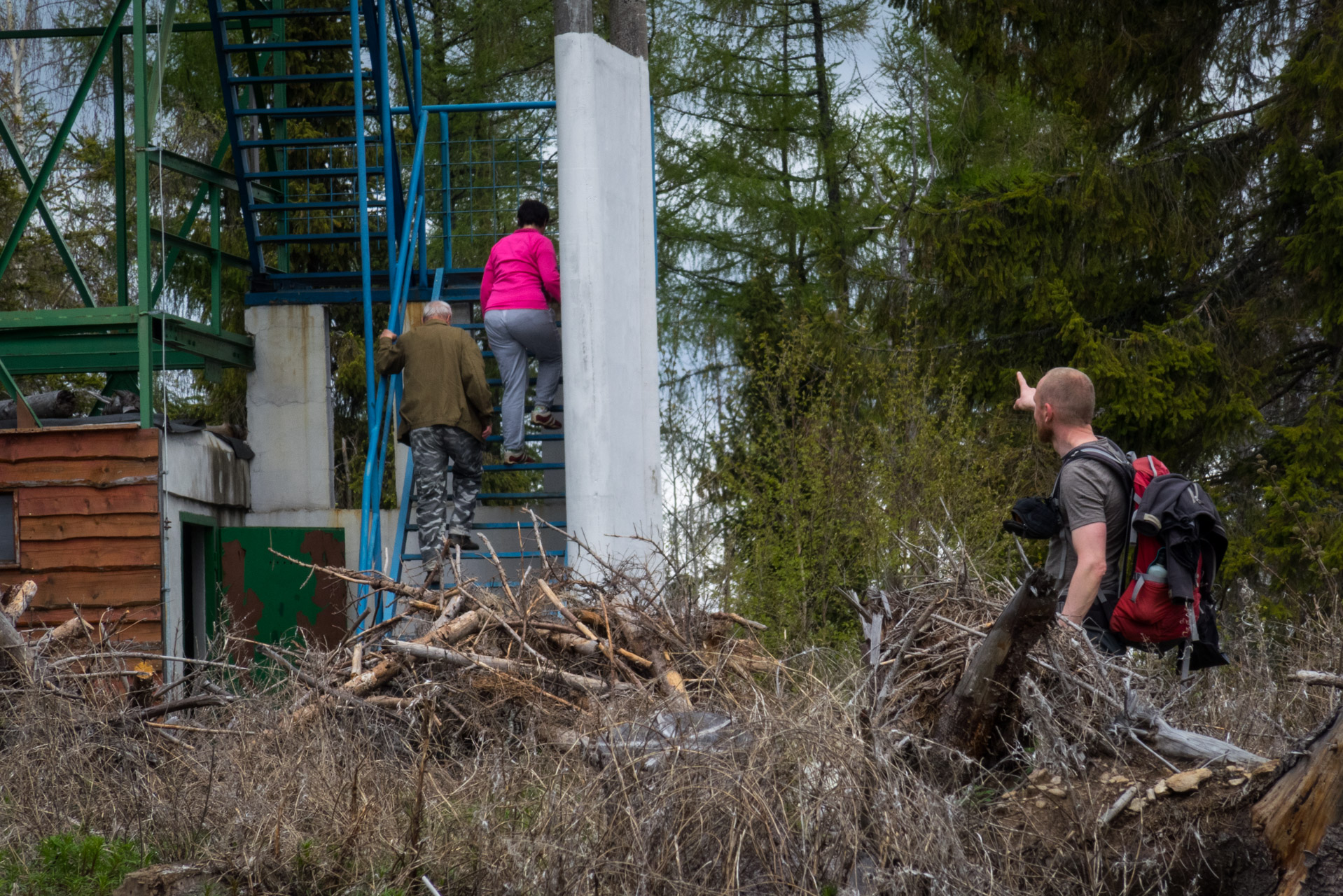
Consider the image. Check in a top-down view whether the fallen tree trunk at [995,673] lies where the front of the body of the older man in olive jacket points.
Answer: no

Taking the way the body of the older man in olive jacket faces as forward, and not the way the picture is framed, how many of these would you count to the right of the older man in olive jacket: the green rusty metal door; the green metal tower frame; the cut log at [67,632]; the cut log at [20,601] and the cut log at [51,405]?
0

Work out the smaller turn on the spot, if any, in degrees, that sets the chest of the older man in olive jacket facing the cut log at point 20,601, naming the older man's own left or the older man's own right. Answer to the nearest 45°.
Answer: approximately 135° to the older man's own left

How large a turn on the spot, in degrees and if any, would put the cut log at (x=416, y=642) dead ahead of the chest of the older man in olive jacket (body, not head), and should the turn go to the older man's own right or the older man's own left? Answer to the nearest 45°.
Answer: approximately 180°

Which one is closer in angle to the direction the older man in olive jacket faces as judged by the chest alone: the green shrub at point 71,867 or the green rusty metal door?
the green rusty metal door

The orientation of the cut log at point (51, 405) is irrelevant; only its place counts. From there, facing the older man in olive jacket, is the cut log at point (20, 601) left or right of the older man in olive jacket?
right

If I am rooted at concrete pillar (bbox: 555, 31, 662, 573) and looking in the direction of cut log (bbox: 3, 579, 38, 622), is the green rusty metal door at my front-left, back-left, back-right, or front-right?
front-right

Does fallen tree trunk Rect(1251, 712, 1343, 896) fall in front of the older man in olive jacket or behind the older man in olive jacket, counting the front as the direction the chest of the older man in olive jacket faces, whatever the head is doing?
behind

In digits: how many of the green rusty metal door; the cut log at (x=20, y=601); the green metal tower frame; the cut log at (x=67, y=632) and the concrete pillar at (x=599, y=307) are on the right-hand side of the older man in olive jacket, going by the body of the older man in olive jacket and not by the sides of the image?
1

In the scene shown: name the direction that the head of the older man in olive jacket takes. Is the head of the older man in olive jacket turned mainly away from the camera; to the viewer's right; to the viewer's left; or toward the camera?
away from the camera

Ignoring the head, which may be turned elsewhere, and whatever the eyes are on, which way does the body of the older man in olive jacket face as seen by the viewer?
away from the camera

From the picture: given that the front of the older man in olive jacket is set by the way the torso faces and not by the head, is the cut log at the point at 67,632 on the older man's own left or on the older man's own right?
on the older man's own left

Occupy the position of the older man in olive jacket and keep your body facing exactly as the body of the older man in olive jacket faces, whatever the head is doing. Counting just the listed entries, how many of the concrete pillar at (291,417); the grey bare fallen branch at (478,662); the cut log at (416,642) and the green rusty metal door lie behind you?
2

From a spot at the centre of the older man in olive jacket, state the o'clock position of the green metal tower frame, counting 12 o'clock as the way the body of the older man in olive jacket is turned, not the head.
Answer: The green metal tower frame is roughly at 10 o'clock from the older man in olive jacket.

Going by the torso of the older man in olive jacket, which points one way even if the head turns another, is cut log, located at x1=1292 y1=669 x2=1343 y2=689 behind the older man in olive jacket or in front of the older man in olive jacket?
behind

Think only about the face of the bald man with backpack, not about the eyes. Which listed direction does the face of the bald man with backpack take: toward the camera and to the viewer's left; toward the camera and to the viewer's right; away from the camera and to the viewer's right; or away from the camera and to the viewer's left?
away from the camera and to the viewer's left

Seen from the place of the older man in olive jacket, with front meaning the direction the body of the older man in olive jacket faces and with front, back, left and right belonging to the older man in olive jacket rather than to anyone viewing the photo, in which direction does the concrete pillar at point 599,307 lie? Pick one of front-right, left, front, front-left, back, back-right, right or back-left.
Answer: right

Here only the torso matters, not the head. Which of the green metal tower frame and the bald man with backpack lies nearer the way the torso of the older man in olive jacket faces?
the green metal tower frame

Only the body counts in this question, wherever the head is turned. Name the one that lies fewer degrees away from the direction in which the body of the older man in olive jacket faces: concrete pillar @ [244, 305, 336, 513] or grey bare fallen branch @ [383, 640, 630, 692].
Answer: the concrete pillar
